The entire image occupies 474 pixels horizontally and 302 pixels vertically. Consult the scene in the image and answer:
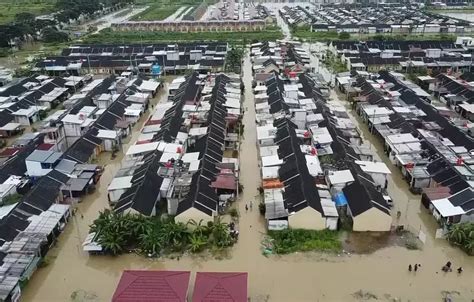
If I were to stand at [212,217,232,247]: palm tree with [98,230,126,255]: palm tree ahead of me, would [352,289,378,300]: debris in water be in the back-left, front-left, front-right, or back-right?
back-left

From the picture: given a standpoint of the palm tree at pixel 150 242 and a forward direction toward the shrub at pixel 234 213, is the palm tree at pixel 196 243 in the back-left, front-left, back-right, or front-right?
front-right

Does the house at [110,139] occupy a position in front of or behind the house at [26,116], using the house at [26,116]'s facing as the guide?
in front

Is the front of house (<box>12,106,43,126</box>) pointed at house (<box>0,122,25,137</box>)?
no

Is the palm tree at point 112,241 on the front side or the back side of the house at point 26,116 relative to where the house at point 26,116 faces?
on the front side

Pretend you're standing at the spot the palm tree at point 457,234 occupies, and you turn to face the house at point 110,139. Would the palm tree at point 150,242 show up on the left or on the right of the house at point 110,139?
left

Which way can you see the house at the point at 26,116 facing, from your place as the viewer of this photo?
facing the viewer and to the right of the viewer

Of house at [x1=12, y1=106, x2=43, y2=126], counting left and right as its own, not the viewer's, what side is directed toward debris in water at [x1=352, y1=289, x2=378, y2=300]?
front
